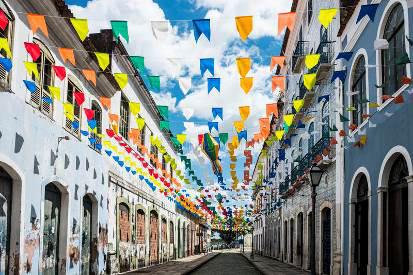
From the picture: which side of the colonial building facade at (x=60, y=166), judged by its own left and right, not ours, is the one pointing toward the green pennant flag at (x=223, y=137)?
left

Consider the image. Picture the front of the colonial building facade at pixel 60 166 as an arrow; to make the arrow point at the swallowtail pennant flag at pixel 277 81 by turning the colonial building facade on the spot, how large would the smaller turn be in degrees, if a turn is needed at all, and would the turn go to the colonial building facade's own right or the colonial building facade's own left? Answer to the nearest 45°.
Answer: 0° — it already faces it

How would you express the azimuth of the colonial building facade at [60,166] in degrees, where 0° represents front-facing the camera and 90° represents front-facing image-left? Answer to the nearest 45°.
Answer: approximately 315°

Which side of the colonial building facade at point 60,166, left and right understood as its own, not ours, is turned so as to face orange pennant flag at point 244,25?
front

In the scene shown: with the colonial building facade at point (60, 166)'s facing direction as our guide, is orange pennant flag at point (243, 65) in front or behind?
in front

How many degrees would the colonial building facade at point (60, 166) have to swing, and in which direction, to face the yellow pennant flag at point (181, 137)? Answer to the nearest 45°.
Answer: approximately 90° to its left

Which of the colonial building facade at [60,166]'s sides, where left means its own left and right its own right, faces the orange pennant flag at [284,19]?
front
